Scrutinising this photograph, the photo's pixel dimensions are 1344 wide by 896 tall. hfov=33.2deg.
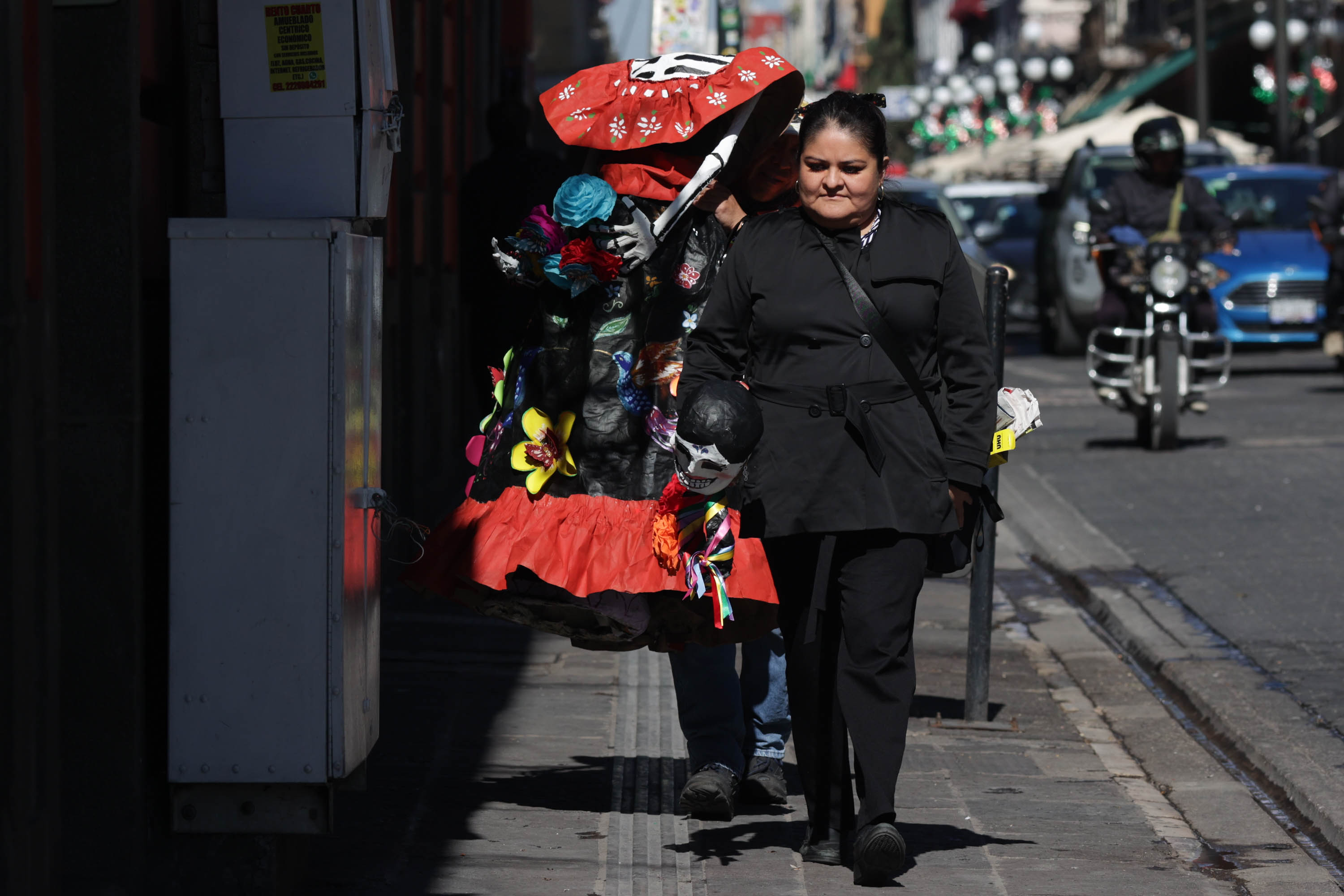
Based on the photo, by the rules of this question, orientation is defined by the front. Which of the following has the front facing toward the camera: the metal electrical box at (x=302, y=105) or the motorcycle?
the motorcycle

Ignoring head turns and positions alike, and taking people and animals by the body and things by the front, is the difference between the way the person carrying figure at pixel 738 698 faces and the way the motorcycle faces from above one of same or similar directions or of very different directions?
same or similar directions

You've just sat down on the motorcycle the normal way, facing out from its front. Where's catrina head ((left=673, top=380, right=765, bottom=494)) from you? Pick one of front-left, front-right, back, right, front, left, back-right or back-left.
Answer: front

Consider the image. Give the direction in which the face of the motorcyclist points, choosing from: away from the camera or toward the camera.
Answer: toward the camera

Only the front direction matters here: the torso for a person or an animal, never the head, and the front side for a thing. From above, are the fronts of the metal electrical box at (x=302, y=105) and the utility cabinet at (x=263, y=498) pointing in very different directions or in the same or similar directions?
same or similar directions

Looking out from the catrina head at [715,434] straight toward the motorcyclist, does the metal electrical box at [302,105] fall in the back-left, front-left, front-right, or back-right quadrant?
back-left

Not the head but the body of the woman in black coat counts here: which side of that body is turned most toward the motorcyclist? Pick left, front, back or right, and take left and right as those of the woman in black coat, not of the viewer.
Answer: back

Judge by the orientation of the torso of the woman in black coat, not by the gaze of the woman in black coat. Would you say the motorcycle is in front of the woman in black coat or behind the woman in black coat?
behind

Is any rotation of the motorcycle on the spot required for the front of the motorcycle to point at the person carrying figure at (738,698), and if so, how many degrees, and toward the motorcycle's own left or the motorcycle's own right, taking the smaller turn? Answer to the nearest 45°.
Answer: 0° — it already faces them

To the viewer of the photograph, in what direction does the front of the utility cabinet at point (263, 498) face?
facing to the right of the viewer

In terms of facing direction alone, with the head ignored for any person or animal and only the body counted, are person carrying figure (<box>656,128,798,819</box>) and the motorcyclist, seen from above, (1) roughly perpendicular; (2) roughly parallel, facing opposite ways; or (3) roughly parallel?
roughly parallel

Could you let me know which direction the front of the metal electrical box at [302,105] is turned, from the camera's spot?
facing to the right of the viewer

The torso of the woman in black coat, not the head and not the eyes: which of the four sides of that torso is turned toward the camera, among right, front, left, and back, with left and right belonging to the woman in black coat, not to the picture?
front

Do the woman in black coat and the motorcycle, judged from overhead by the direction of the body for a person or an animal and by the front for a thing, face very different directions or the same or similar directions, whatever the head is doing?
same or similar directions

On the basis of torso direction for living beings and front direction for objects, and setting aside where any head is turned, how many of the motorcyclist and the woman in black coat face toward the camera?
2
